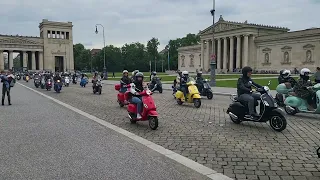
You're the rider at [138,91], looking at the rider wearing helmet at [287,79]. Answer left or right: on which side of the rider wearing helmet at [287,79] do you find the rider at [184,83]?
left

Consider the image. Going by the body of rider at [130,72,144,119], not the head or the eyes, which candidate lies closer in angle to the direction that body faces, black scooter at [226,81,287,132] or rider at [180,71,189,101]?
the black scooter
